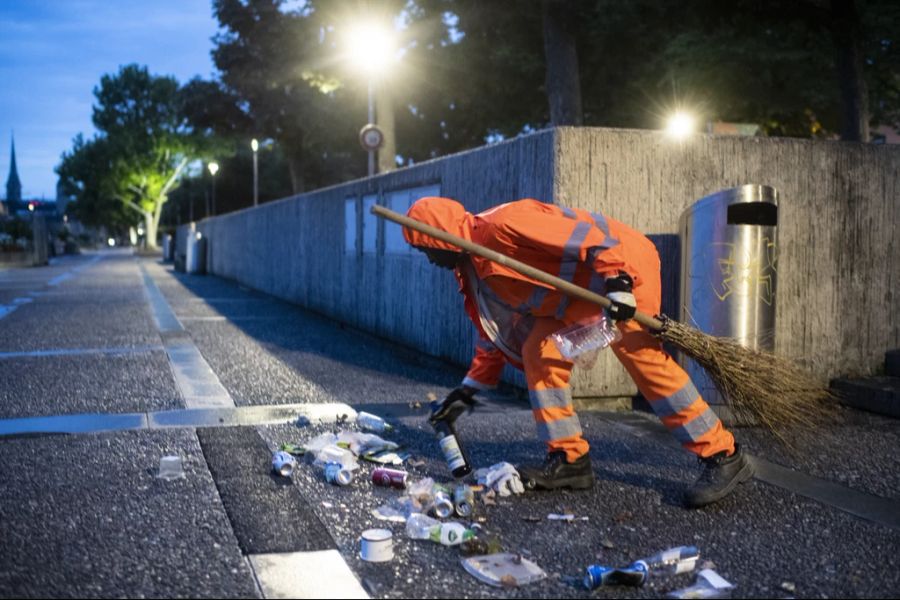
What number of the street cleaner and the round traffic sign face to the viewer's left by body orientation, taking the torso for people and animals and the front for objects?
1

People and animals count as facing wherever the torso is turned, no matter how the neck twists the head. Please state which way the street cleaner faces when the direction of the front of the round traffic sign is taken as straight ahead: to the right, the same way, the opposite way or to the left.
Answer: to the right

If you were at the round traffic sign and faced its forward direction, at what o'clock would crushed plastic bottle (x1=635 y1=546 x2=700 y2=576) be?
The crushed plastic bottle is roughly at 12 o'clock from the round traffic sign.

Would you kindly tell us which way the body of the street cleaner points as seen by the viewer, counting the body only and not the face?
to the viewer's left

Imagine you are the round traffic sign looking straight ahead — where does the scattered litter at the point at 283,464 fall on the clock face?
The scattered litter is roughly at 12 o'clock from the round traffic sign.

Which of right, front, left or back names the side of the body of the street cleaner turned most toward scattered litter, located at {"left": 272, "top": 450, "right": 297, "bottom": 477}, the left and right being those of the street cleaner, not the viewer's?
front

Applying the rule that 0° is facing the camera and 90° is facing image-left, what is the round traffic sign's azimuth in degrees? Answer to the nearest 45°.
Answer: approximately 0°

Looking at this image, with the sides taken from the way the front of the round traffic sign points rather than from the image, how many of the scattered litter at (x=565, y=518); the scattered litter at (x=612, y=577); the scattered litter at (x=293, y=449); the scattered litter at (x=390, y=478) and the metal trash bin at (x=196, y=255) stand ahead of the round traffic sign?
4

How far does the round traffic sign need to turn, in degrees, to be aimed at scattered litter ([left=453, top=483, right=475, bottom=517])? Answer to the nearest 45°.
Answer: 0° — it already faces it

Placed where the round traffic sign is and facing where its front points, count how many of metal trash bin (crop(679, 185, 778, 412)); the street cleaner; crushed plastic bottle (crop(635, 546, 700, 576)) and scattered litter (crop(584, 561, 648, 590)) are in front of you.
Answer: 4

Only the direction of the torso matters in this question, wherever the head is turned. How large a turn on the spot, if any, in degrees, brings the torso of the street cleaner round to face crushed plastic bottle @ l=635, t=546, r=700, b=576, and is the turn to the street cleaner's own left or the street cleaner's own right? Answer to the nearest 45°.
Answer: approximately 135° to the street cleaner's own left

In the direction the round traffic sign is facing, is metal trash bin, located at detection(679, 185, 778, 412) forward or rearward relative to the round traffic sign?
forward

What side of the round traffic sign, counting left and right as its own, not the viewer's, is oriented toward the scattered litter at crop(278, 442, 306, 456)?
front

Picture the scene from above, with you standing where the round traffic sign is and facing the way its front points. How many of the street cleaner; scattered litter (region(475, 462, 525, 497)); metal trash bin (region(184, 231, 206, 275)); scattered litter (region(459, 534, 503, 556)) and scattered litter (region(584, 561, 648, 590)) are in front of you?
4
